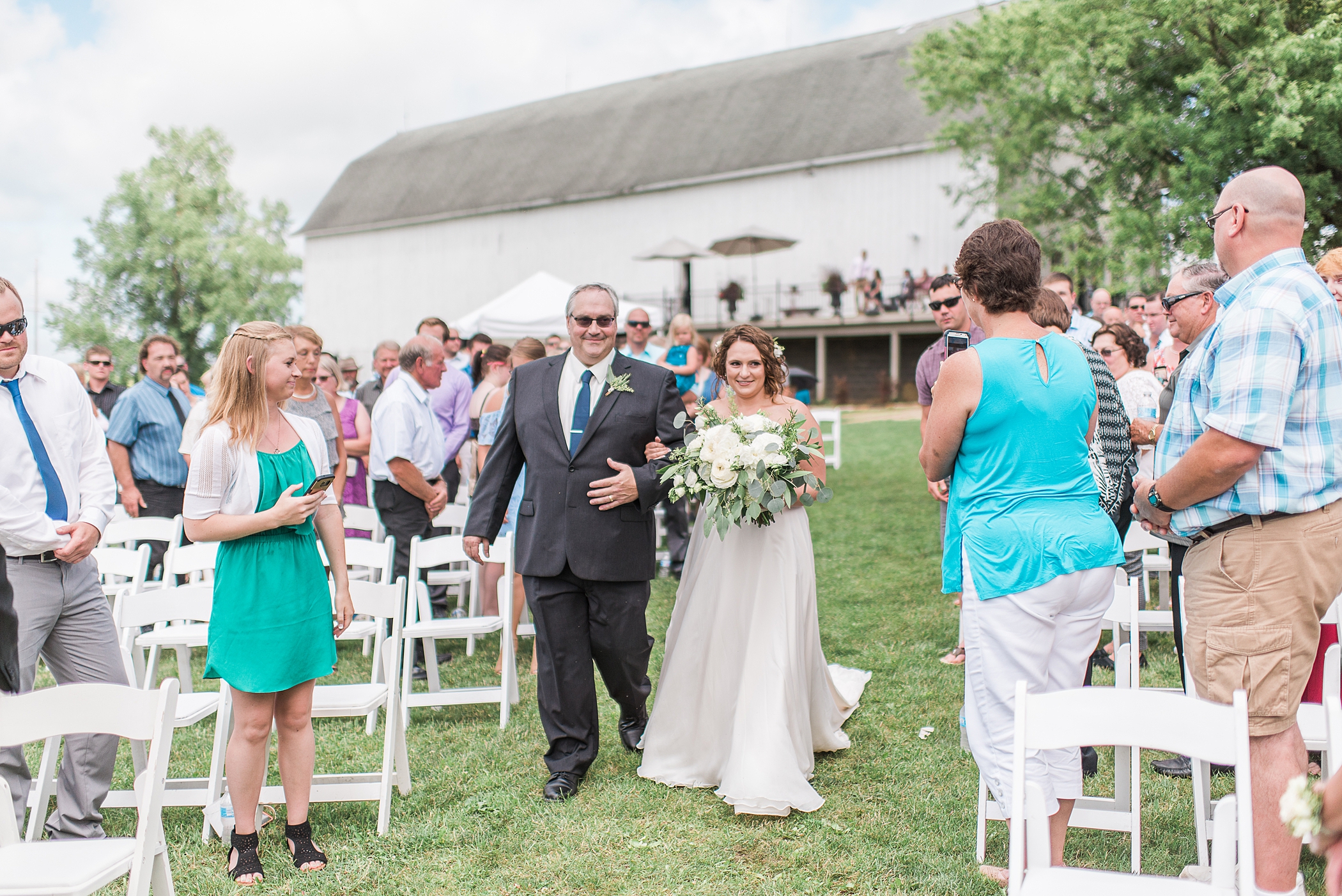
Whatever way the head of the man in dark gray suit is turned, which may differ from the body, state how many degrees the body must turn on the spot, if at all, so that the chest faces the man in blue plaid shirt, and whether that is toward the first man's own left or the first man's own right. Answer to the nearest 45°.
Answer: approximately 45° to the first man's own left

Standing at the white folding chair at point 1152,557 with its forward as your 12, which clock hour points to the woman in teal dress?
The woman in teal dress is roughly at 1 o'clock from the white folding chair.

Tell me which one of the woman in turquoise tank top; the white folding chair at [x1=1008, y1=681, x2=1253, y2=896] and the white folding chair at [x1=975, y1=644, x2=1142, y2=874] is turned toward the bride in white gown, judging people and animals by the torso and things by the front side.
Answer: the woman in turquoise tank top

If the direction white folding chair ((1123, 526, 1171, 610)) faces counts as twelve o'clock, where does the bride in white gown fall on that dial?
The bride in white gown is roughly at 1 o'clock from the white folding chair.

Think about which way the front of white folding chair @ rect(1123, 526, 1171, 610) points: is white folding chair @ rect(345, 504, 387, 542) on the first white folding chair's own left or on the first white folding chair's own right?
on the first white folding chair's own right

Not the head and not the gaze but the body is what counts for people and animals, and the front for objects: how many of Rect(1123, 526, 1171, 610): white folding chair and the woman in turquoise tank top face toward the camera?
1

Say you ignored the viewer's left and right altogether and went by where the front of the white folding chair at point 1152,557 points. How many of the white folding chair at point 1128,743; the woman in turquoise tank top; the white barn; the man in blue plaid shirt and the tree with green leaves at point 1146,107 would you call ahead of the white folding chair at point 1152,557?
3

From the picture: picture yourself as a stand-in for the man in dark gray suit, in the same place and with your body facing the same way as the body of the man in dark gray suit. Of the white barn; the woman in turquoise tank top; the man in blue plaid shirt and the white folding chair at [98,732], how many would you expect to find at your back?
1

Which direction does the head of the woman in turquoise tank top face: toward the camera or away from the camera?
away from the camera
